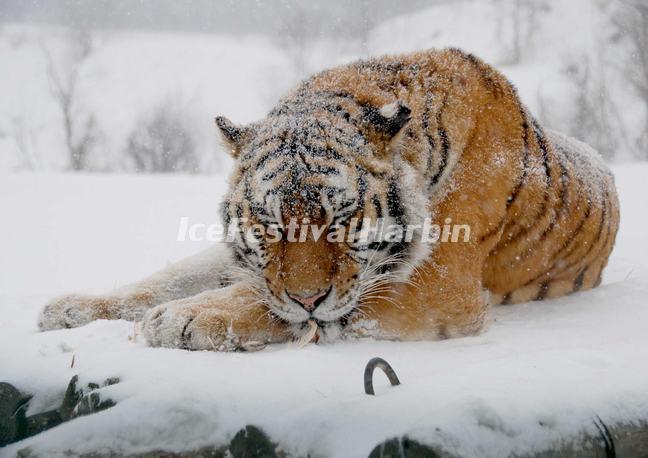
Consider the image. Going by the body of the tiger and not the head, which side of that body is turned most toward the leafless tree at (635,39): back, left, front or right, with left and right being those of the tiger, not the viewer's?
back

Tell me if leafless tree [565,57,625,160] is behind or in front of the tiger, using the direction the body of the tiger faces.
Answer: behind

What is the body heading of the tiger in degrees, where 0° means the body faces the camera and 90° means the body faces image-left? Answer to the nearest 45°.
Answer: approximately 45°

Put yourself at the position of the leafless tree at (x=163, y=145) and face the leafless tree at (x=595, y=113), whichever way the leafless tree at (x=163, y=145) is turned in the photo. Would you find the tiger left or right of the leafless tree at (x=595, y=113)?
right

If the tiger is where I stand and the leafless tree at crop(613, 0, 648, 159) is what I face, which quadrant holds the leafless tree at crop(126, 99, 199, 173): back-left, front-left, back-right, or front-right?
front-left
